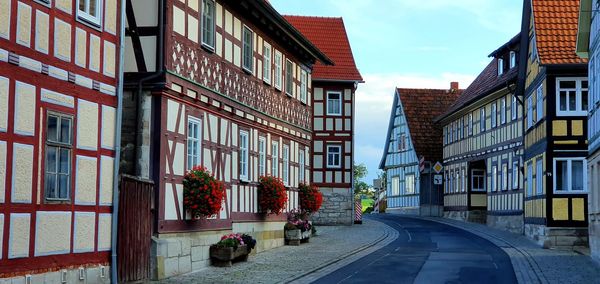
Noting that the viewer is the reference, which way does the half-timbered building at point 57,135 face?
facing the viewer and to the right of the viewer

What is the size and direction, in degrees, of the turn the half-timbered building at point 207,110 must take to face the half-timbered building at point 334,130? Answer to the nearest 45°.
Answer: approximately 135° to its left

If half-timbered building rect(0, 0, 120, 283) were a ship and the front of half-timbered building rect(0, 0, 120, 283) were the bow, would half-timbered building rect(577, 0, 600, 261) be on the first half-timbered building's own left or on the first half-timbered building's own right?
on the first half-timbered building's own left

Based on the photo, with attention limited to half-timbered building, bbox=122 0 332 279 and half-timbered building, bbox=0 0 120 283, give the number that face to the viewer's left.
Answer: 0

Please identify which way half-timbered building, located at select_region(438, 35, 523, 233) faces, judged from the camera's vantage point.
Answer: facing the viewer and to the left of the viewer

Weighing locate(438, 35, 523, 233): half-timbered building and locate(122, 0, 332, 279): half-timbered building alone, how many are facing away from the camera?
0

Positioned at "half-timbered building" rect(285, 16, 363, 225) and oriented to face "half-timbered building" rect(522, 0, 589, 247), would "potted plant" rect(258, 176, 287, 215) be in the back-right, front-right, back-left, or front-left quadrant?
front-right

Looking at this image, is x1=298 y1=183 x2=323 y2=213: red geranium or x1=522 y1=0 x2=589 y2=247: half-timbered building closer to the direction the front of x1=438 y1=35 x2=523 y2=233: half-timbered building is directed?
the red geranium

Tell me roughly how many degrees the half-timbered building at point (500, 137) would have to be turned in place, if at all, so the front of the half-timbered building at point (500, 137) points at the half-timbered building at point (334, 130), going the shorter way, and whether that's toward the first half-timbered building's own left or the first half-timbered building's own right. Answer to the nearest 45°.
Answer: approximately 45° to the first half-timbered building's own right

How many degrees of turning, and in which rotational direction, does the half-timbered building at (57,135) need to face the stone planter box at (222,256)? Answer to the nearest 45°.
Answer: approximately 90° to its left

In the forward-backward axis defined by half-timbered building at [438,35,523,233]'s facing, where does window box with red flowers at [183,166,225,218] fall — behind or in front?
in front

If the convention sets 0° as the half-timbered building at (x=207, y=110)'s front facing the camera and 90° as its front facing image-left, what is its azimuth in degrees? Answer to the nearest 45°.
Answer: approximately 315°

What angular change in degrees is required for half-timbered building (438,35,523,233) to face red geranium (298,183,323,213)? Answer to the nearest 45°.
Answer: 0° — it already faces it

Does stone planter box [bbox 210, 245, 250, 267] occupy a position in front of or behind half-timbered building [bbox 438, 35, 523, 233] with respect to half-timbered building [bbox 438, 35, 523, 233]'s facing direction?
in front
